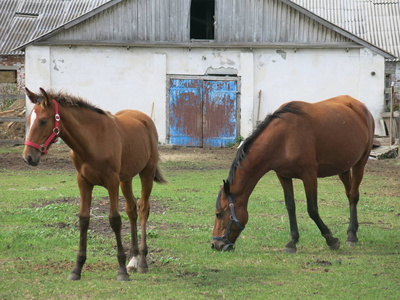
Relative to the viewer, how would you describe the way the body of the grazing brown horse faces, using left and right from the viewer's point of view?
facing the viewer and to the left of the viewer
